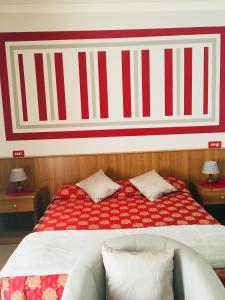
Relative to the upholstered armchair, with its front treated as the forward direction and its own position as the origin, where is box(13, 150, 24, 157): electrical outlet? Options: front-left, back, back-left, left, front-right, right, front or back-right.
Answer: back-right

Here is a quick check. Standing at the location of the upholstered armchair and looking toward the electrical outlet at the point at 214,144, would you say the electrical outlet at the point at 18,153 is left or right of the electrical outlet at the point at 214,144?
left

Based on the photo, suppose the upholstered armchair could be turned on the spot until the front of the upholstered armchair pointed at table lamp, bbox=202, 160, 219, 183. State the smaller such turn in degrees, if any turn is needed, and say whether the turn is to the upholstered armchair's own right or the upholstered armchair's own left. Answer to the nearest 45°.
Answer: approximately 180°

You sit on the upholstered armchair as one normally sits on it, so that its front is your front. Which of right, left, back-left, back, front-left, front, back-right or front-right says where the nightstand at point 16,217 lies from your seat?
back-right

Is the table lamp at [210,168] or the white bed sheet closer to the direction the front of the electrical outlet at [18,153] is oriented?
the white bed sheet

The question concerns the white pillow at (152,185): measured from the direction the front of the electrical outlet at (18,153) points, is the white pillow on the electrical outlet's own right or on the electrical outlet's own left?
on the electrical outlet's own left

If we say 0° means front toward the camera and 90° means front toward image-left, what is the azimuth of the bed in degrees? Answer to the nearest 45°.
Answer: approximately 0°

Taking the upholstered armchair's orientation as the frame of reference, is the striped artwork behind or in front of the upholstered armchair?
behind

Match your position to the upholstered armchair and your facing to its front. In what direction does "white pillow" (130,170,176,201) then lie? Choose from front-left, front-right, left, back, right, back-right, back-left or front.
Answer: back
